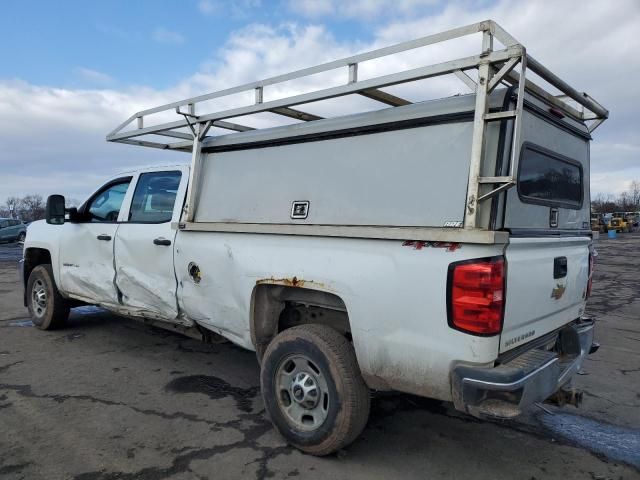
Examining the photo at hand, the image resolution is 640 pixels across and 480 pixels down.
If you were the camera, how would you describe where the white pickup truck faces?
facing away from the viewer and to the left of the viewer

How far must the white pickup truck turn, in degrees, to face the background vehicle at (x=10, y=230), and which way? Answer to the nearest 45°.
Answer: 0° — it already faces it
